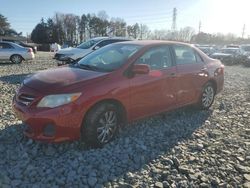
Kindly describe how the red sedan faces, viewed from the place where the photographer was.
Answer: facing the viewer and to the left of the viewer

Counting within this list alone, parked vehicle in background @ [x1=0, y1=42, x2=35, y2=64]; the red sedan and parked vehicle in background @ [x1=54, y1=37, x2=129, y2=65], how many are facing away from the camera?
0

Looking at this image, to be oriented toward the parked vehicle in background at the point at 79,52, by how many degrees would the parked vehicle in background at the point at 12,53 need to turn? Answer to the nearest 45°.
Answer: approximately 135° to its left

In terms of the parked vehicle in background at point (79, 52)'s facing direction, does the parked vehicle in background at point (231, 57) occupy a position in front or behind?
behind

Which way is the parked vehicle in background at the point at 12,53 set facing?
to the viewer's left

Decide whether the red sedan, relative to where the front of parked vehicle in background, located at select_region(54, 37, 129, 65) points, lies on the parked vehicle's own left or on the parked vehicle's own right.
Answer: on the parked vehicle's own left

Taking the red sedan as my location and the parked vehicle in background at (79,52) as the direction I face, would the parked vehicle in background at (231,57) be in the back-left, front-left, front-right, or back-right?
front-right

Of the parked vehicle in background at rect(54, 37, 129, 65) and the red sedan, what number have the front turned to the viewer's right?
0

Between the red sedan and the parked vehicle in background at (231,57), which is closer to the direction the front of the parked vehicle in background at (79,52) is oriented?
the red sedan

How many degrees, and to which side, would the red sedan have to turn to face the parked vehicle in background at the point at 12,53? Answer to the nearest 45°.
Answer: approximately 90° to its right

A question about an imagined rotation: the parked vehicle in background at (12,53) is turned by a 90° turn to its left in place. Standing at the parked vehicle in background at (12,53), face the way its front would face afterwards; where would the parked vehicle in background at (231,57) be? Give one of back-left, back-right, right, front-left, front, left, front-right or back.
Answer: left

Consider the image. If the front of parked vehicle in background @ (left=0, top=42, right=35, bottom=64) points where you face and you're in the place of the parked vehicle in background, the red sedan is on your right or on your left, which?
on your left

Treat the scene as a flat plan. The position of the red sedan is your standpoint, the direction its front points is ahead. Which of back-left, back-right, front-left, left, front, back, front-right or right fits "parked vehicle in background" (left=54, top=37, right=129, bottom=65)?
back-right

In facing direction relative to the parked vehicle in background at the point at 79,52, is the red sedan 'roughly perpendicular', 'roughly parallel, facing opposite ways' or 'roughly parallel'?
roughly parallel
